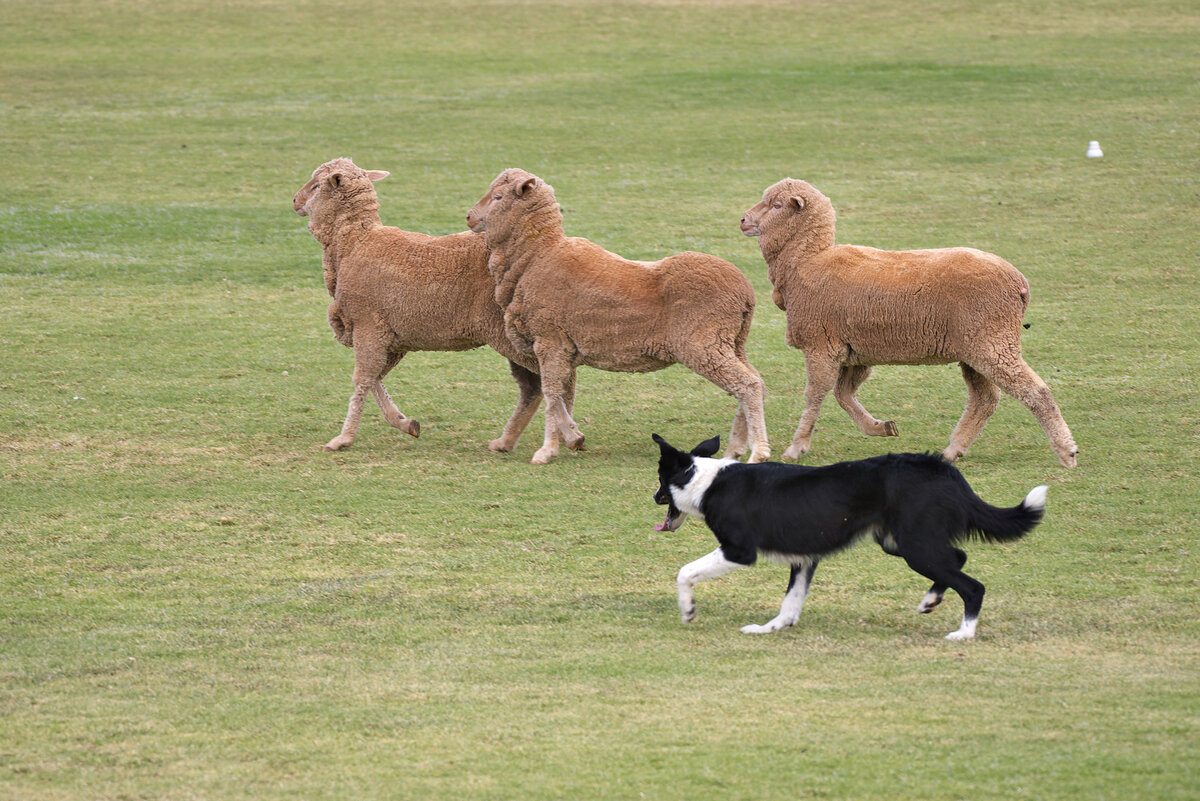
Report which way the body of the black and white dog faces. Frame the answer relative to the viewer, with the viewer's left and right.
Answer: facing to the left of the viewer

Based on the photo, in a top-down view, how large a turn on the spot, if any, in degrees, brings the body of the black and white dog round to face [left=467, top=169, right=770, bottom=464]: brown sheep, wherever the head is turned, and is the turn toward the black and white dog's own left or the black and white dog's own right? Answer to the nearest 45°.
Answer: approximately 45° to the black and white dog's own right

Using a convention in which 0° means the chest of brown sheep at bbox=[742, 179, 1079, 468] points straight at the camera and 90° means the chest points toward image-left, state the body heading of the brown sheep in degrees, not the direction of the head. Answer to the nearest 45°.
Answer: approximately 90°

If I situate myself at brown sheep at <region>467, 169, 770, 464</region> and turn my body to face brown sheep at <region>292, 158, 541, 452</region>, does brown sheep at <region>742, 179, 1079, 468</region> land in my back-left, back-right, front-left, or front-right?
back-right

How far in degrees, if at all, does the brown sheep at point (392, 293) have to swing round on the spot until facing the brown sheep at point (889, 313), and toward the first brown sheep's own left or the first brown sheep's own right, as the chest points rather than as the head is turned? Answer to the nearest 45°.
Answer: approximately 180°

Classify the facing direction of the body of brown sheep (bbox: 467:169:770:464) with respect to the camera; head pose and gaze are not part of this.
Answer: to the viewer's left

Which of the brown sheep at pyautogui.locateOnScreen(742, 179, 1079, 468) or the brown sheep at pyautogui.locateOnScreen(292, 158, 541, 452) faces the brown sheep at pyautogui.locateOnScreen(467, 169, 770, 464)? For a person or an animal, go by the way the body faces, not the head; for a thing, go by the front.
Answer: the brown sheep at pyautogui.locateOnScreen(742, 179, 1079, 468)

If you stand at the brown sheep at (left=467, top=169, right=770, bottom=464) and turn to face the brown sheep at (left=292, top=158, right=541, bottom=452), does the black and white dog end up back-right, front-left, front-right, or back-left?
back-left

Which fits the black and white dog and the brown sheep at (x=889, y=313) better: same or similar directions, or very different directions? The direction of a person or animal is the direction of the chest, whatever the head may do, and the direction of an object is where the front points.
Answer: same or similar directions

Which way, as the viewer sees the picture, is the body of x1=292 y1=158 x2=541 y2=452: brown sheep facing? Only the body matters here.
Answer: to the viewer's left

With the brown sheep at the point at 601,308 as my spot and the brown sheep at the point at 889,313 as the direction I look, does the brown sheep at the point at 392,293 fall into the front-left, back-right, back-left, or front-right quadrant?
back-left

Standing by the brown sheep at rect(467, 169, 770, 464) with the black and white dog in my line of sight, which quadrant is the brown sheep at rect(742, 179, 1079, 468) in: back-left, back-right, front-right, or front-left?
front-left

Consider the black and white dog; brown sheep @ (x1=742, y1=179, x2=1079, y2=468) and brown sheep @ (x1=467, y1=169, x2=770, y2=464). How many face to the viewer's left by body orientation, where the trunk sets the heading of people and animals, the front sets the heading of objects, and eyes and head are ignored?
3

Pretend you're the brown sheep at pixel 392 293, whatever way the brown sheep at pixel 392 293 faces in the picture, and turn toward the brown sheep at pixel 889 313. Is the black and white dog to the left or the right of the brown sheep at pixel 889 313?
right

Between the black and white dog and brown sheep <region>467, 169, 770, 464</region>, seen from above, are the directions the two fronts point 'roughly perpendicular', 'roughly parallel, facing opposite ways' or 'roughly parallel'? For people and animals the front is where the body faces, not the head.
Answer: roughly parallel
